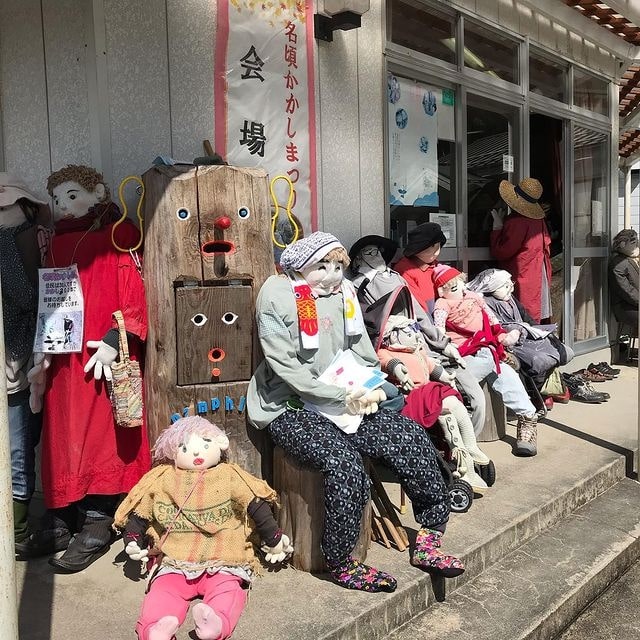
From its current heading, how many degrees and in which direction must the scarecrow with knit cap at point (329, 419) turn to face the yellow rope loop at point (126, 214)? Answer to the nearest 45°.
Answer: approximately 135° to its right

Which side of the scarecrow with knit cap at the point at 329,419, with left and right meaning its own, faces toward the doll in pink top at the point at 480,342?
left

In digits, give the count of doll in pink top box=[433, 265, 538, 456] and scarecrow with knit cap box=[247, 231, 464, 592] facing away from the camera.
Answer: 0

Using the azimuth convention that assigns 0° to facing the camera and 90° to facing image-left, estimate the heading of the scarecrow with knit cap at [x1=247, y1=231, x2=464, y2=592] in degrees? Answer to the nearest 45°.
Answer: approximately 315°

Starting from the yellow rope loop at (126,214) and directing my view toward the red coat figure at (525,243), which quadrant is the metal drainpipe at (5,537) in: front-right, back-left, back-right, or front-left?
back-right

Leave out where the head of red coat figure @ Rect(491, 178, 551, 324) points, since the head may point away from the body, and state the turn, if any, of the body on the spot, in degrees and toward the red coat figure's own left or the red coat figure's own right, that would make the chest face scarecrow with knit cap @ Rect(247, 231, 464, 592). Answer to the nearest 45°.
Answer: approximately 135° to the red coat figure's own left

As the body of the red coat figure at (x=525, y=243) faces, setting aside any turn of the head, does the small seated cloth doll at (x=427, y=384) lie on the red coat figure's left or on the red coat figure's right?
on the red coat figure's left

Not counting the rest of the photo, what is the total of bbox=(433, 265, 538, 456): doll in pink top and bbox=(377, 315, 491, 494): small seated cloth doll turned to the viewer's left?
0

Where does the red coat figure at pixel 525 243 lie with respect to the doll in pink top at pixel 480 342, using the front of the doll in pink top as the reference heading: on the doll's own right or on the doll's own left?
on the doll's own left

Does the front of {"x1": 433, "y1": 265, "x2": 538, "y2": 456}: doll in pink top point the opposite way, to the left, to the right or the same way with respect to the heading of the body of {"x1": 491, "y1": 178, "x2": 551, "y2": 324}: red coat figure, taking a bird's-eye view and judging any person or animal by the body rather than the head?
the opposite way

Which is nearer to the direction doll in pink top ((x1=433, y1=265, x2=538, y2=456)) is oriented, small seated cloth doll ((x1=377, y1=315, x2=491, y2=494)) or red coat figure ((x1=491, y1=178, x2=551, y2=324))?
the small seated cloth doll

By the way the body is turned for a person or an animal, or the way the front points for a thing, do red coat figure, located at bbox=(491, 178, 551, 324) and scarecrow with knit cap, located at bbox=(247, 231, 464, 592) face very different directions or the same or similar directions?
very different directions

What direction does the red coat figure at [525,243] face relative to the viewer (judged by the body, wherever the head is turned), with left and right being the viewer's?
facing away from the viewer and to the left of the viewer
